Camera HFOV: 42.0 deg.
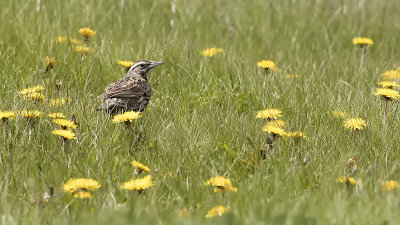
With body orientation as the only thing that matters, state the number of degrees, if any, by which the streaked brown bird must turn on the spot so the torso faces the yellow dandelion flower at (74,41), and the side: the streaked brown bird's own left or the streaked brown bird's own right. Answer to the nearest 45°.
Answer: approximately 90° to the streaked brown bird's own left

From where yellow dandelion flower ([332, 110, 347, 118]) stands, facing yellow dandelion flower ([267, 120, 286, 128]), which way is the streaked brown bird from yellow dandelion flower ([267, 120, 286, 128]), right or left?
right

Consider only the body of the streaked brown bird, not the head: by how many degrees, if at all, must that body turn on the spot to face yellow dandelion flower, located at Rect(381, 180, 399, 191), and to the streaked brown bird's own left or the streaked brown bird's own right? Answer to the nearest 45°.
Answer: approximately 45° to the streaked brown bird's own right

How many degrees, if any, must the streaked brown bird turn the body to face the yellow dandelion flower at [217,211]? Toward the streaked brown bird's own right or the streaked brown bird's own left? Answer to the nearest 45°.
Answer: approximately 90° to the streaked brown bird's own right

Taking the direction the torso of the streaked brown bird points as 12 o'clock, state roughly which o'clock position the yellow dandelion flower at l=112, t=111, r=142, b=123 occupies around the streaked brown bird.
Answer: The yellow dandelion flower is roughly at 3 o'clock from the streaked brown bird.

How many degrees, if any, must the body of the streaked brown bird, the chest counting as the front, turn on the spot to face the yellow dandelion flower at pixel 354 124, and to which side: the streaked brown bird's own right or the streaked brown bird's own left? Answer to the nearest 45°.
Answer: approximately 45° to the streaked brown bird's own right

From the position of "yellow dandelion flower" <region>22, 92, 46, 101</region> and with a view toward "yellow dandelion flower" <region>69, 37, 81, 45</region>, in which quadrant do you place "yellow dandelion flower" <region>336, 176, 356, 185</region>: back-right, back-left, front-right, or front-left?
back-right

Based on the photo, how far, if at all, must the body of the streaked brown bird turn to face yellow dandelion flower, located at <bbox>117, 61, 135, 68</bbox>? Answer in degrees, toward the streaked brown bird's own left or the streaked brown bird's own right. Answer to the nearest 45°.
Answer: approximately 90° to the streaked brown bird's own left

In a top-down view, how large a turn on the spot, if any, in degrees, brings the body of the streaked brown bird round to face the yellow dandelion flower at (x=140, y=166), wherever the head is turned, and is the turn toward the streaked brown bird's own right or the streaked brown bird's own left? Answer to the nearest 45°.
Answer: approximately 90° to the streaked brown bird's own right

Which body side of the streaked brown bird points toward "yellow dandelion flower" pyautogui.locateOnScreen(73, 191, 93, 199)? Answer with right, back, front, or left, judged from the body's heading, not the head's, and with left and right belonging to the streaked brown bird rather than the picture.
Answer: right

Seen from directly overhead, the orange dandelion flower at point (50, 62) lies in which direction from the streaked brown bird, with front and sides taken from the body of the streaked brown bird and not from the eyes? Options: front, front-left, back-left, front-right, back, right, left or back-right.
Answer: back-left

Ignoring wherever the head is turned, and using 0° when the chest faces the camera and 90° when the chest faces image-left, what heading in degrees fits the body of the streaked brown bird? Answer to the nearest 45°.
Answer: approximately 270°
